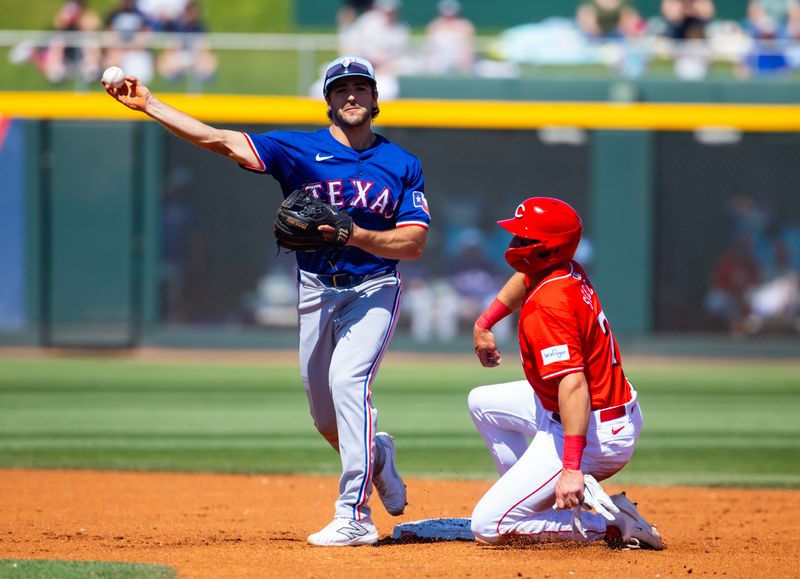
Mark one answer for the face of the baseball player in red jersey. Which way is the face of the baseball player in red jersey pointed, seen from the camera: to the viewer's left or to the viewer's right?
to the viewer's left

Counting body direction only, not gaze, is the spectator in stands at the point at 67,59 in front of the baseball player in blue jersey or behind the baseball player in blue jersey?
behind

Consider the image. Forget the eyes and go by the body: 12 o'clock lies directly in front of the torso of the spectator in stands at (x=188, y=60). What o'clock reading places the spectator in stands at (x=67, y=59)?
the spectator in stands at (x=67, y=59) is roughly at 3 o'clock from the spectator in stands at (x=188, y=60).

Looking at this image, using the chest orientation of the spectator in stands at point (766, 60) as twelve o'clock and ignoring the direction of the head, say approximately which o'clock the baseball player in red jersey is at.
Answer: The baseball player in red jersey is roughly at 12 o'clock from the spectator in stands.

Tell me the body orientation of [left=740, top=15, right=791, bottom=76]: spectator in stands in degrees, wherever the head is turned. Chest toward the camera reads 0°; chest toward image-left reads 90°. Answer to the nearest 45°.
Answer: approximately 0°

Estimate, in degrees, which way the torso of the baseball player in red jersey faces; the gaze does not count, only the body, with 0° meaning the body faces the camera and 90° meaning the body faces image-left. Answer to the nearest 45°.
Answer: approximately 90°

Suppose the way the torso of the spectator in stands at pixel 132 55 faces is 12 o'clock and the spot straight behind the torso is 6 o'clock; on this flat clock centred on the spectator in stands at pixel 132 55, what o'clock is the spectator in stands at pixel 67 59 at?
the spectator in stands at pixel 67 59 is roughly at 3 o'clock from the spectator in stands at pixel 132 55.

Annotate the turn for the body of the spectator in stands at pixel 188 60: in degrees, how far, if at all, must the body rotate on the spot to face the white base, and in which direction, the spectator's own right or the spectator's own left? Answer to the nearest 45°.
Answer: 0° — they already face it

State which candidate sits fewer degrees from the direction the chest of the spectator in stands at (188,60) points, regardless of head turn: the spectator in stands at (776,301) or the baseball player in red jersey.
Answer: the baseball player in red jersey
